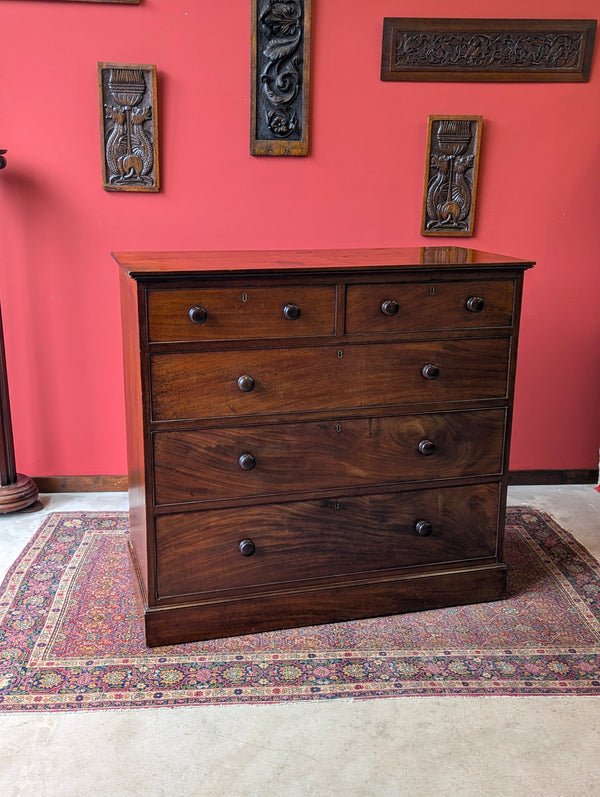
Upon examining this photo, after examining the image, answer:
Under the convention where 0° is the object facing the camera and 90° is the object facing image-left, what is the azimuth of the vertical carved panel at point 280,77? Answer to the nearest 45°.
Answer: approximately 0°

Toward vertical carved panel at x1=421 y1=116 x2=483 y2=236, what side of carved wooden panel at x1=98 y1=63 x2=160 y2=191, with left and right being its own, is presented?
left

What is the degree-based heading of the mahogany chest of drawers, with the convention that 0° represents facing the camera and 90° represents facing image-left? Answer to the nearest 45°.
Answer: approximately 0°

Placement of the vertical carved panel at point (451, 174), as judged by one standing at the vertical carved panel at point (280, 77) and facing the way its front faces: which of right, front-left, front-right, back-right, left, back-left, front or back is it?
left
